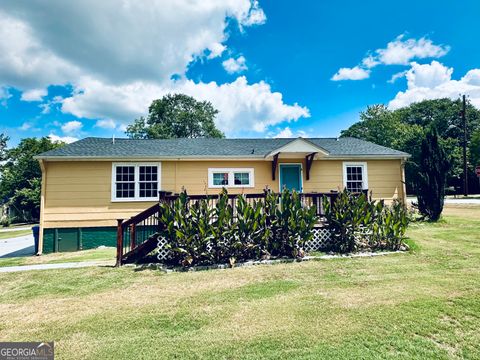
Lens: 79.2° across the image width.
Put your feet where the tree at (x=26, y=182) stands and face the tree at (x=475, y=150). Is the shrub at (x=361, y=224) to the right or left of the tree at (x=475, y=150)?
right

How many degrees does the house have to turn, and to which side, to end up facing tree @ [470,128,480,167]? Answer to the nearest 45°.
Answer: approximately 135° to its left

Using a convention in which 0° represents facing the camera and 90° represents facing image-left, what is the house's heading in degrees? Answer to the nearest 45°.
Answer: approximately 0°

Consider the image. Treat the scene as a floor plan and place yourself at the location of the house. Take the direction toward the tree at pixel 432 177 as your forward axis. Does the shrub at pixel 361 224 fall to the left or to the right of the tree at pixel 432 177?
right

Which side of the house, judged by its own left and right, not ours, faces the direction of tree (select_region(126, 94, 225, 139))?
back

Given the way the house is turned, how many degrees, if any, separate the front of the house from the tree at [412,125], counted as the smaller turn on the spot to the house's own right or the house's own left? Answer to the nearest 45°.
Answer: approximately 135° to the house's own left

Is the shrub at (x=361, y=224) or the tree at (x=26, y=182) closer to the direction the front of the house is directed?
the shrub

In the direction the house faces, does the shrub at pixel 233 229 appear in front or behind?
in front

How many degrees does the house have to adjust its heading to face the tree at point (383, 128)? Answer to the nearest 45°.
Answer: approximately 135° to its left

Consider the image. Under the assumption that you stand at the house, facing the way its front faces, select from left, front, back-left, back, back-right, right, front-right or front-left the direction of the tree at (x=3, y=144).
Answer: back-right

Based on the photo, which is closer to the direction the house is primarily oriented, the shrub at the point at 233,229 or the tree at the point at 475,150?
the shrub

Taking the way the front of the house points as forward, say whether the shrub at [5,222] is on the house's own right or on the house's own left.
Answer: on the house's own right

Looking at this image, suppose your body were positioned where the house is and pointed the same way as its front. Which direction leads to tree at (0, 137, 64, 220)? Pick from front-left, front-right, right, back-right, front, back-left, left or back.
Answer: back-right
